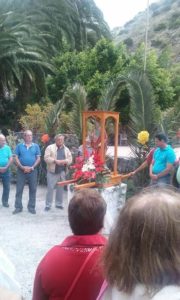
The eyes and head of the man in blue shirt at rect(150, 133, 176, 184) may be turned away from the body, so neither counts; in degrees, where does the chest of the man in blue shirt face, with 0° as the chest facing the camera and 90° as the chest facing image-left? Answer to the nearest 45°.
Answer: approximately 45°

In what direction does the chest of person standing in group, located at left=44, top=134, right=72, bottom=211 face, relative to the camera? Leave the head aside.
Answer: toward the camera

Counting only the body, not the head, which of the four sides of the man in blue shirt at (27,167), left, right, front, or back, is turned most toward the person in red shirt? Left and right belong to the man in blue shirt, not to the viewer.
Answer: front

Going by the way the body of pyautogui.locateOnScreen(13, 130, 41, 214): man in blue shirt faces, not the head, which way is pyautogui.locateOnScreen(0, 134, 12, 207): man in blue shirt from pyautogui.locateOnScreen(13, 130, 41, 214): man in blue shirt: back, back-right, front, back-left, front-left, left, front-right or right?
back-right

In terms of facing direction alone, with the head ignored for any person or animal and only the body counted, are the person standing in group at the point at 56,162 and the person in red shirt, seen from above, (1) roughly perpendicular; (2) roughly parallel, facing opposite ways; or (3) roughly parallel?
roughly parallel, facing opposite ways

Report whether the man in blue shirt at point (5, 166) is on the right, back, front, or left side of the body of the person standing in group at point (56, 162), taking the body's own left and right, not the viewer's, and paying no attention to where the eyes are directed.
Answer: right

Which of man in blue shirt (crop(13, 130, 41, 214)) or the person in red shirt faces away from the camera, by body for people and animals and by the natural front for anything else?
the person in red shirt

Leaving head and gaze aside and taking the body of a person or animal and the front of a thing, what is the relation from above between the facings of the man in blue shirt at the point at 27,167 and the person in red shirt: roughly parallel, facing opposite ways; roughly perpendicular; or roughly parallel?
roughly parallel, facing opposite ways

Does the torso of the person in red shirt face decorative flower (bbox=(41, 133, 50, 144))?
yes

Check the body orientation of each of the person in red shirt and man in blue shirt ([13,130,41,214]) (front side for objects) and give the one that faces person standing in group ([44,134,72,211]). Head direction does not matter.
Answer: the person in red shirt

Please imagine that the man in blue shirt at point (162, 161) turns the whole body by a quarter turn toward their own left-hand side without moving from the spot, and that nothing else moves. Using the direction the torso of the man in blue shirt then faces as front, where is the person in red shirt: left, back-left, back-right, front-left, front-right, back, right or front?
front-right

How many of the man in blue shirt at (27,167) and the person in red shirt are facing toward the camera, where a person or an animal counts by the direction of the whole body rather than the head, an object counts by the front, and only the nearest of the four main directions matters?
1

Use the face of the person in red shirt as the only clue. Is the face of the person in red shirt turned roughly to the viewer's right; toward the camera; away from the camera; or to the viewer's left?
away from the camera

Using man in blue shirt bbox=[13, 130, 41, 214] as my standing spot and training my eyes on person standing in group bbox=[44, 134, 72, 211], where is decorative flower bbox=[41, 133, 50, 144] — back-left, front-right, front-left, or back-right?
front-left

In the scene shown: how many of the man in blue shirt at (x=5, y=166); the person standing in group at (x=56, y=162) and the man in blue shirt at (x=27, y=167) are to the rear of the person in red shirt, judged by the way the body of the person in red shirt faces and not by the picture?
0

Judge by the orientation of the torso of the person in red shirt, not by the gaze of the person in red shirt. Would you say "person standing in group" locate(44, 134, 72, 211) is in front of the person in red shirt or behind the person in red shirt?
in front

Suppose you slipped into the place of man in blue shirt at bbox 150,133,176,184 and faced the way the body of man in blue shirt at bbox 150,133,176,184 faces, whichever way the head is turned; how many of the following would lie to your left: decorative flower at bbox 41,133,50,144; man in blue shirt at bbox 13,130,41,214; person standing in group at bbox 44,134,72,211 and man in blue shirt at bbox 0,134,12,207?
0

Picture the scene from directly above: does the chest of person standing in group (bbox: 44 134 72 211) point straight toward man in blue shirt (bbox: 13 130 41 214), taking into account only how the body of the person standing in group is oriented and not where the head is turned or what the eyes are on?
no

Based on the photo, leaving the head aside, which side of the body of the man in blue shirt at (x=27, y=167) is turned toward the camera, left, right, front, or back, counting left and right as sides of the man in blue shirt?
front

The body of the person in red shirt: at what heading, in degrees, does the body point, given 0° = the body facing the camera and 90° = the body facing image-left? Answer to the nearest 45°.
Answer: approximately 180°
